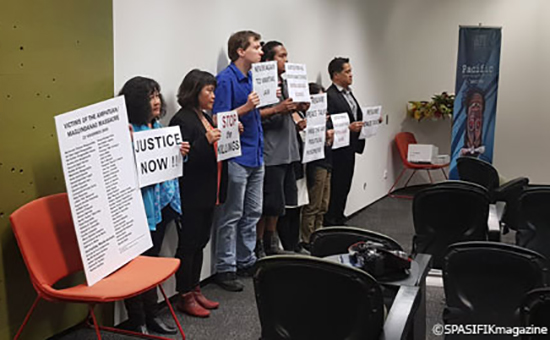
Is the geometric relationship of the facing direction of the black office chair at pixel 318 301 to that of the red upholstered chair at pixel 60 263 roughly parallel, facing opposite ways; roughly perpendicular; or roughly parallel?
roughly perpendicular

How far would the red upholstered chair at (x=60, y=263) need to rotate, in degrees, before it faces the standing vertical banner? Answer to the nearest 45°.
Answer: approximately 90° to its left

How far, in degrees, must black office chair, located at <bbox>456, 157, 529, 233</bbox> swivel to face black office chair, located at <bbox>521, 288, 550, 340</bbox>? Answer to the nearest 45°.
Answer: approximately 135° to its right

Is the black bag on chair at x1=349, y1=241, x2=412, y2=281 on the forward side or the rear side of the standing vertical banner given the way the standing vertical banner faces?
on the forward side

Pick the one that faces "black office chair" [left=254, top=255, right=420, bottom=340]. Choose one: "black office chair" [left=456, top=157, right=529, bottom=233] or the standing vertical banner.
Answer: the standing vertical banner

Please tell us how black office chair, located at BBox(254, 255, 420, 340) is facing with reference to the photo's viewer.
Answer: facing away from the viewer and to the right of the viewer

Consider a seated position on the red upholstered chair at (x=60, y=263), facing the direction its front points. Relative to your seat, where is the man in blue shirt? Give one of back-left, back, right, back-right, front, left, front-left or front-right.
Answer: left

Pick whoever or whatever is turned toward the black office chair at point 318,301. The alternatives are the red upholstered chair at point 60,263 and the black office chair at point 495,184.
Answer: the red upholstered chair

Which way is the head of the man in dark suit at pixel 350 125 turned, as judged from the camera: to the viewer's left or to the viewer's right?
to the viewer's right

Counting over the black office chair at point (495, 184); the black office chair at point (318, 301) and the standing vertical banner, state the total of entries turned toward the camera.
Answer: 1

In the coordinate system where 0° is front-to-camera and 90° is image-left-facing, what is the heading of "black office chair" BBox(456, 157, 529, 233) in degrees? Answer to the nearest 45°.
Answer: approximately 225°

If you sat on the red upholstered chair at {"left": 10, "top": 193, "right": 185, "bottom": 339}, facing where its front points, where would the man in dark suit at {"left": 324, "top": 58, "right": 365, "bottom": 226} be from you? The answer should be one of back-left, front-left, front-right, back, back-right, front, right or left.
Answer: left

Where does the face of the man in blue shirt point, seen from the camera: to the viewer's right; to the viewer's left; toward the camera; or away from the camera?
to the viewer's right

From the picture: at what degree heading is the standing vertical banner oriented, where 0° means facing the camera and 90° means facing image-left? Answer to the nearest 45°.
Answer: approximately 0°

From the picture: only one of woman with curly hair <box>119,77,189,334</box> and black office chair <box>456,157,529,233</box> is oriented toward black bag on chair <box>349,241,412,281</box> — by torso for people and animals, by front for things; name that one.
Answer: the woman with curly hair
